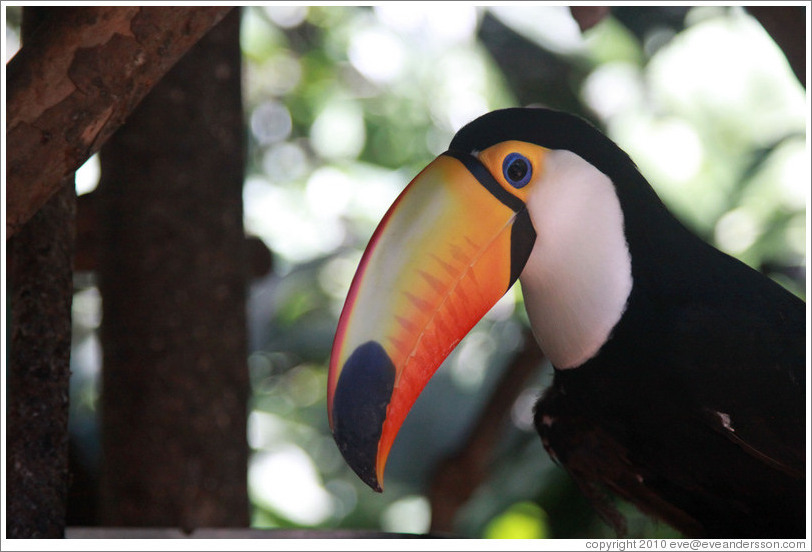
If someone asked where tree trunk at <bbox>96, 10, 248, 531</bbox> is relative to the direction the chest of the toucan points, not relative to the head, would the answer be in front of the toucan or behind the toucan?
in front

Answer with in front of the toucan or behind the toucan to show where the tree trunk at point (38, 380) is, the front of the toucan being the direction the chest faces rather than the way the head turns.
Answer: in front

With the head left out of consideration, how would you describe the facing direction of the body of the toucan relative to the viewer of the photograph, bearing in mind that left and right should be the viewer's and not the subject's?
facing to the left of the viewer

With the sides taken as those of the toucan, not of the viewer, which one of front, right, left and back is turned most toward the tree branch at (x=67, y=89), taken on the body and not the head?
front

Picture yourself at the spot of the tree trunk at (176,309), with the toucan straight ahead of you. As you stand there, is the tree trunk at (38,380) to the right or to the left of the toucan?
right
